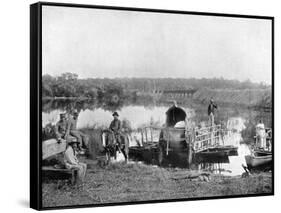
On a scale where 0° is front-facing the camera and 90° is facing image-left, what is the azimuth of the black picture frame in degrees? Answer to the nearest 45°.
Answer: approximately 315°
